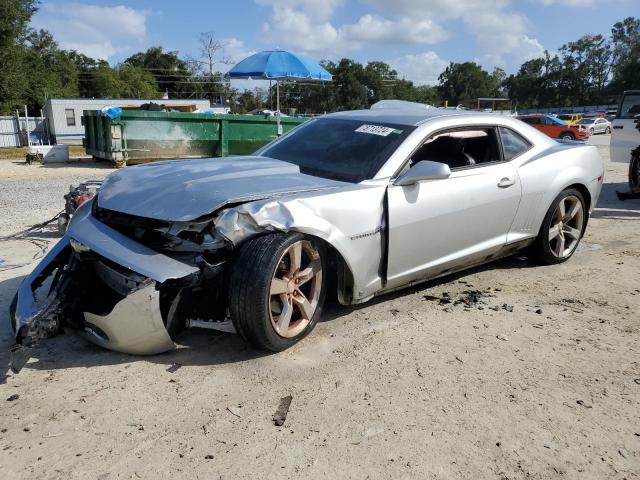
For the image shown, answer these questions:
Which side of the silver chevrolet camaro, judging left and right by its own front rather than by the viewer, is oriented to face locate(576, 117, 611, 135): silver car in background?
back

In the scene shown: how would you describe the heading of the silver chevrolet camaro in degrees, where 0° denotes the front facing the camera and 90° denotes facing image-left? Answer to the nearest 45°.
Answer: approximately 45°

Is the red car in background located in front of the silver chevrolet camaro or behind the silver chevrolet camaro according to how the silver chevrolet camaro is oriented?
behind

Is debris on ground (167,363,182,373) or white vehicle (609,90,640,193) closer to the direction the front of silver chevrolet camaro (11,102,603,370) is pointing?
the debris on ground

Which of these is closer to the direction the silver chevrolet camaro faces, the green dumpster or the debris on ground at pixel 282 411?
the debris on ground

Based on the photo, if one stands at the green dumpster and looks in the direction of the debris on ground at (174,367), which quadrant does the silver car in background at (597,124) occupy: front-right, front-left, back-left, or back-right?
back-left

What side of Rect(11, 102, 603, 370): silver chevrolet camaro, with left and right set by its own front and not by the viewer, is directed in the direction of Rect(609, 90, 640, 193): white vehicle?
back

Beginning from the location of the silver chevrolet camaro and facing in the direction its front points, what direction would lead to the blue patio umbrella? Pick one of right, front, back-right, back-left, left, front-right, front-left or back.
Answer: back-right

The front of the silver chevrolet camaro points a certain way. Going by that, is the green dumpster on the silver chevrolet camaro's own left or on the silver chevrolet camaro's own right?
on the silver chevrolet camaro's own right

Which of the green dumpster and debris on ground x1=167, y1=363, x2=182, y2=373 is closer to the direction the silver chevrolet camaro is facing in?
the debris on ground
